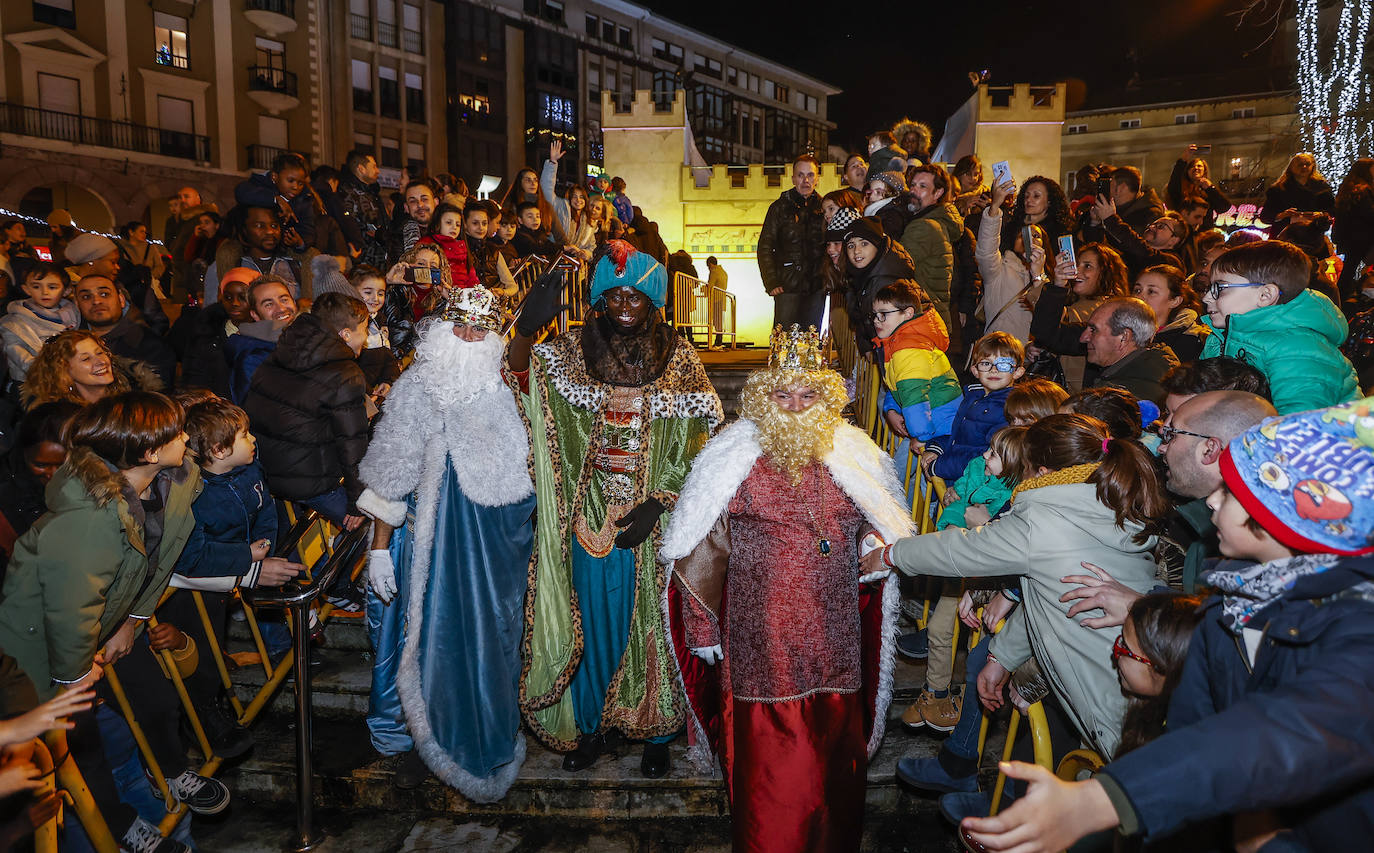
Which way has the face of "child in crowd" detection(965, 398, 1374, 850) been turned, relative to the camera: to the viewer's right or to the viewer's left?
to the viewer's left

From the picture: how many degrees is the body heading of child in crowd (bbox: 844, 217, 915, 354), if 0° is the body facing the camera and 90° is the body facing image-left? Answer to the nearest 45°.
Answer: approximately 45°

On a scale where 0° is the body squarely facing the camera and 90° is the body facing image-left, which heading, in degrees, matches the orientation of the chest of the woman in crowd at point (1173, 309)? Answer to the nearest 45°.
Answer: approximately 45°

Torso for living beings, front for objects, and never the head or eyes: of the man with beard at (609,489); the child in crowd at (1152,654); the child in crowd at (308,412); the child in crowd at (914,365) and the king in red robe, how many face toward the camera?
2

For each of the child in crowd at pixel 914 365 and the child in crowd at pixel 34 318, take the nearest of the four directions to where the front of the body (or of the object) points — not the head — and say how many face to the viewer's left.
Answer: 1

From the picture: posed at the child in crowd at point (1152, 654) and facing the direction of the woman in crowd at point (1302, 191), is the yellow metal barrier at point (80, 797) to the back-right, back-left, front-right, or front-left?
back-left

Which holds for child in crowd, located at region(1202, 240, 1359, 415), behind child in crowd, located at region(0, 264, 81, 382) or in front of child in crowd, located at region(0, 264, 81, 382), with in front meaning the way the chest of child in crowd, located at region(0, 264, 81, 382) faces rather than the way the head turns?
in front

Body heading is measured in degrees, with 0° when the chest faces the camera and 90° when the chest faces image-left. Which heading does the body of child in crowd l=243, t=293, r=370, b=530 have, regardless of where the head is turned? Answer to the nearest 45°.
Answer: approximately 225°

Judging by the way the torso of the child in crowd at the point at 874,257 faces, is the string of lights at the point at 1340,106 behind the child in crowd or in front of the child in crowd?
behind

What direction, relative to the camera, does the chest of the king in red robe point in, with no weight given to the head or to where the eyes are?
toward the camera

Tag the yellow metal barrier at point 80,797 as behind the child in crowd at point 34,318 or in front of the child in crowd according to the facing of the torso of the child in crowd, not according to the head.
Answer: in front

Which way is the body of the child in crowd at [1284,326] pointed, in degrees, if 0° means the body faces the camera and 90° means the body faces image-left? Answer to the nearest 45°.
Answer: approximately 90°

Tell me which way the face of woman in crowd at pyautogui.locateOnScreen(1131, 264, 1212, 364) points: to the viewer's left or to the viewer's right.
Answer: to the viewer's left
